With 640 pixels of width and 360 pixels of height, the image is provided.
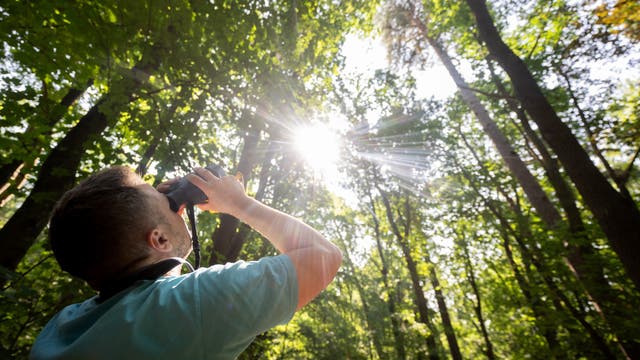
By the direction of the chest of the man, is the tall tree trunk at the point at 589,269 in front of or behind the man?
in front

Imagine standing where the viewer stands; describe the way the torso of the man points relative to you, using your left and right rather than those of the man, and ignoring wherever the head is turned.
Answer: facing away from the viewer and to the right of the viewer

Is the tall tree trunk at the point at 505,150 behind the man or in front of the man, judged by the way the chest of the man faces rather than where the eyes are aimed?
in front

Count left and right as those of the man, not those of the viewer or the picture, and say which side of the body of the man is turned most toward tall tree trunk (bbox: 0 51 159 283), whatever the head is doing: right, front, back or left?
left

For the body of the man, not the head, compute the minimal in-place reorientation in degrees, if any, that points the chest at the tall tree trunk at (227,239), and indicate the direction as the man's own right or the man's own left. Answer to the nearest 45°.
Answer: approximately 45° to the man's own left

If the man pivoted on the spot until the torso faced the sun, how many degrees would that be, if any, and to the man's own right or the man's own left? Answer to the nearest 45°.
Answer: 0° — they already face it

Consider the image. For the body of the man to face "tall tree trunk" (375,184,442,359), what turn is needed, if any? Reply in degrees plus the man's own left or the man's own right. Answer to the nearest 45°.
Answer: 0° — they already face it

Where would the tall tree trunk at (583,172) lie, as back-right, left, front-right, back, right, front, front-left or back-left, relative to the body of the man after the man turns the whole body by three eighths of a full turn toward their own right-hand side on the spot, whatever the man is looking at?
left

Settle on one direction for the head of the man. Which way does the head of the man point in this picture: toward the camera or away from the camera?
away from the camera
